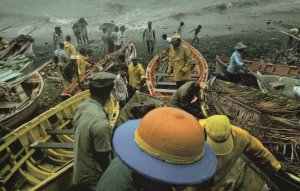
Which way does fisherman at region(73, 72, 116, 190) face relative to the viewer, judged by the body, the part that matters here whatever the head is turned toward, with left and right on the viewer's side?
facing away from the viewer and to the right of the viewer

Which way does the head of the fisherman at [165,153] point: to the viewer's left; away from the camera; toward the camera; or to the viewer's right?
away from the camera

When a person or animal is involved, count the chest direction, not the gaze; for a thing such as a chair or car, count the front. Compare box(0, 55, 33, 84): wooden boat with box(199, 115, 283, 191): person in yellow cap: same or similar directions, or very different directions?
very different directions

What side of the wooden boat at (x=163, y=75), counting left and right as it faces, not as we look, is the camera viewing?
back

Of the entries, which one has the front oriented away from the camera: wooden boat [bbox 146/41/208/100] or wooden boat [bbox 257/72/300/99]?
wooden boat [bbox 146/41/208/100]

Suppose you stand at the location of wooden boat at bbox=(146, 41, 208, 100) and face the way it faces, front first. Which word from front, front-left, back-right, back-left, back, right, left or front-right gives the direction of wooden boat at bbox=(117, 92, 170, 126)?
back
